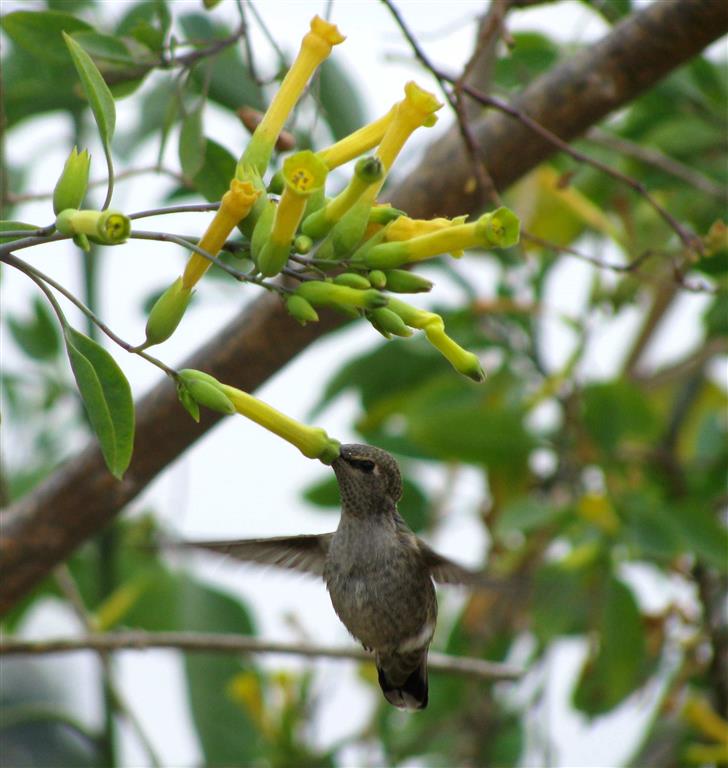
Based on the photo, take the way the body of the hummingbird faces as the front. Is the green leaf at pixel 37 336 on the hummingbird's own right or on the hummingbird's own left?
on the hummingbird's own right

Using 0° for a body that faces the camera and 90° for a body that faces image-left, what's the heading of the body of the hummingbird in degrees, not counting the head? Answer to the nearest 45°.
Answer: approximately 45°

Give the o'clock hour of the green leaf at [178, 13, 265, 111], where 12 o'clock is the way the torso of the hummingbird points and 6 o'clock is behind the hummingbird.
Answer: The green leaf is roughly at 4 o'clock from the hummingbird.
